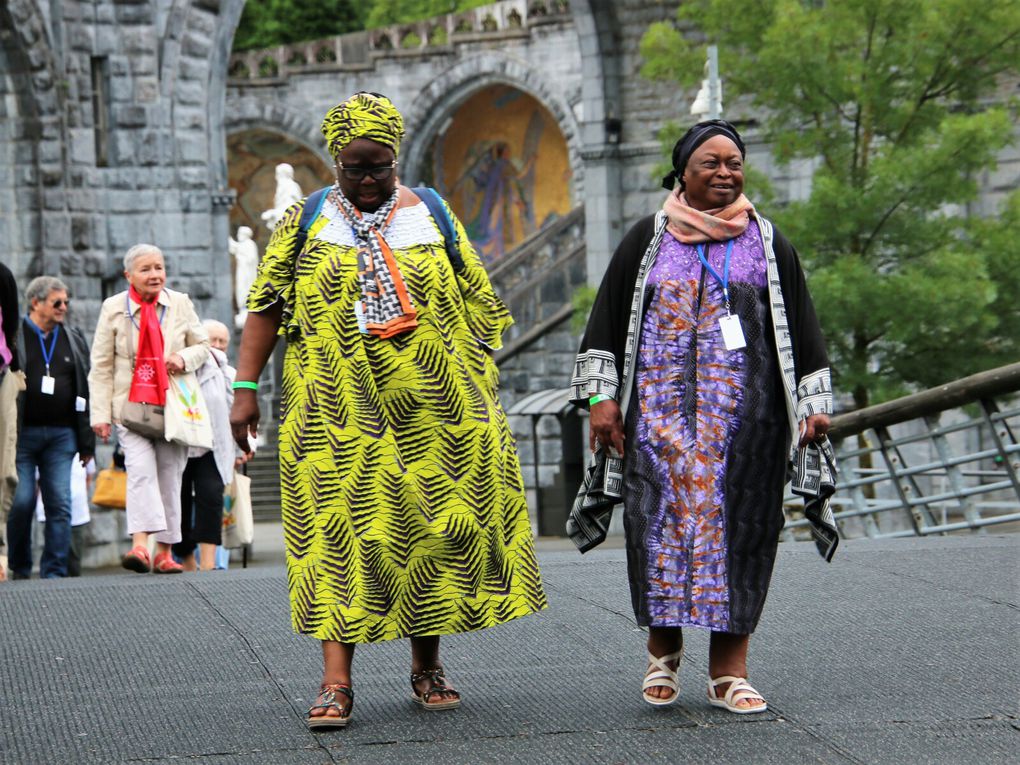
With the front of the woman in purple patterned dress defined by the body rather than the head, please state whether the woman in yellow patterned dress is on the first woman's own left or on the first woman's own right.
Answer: on the first woman's own right

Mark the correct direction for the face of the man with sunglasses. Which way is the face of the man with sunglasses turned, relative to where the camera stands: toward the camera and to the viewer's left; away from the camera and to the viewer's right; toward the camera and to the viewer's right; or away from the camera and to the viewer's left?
toward the camera and to the viewer's right

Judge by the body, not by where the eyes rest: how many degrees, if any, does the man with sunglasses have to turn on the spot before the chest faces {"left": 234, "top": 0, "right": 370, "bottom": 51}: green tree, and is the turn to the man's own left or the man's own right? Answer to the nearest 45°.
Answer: approximately 180°

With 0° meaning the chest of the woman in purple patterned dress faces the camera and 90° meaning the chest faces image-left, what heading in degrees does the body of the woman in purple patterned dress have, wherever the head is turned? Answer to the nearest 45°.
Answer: approximately 0°
